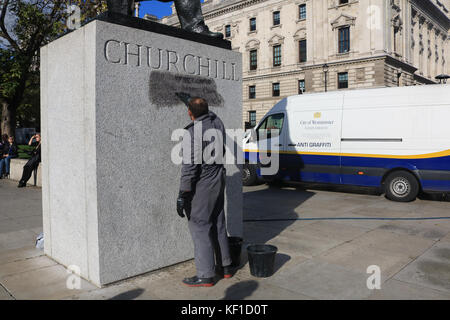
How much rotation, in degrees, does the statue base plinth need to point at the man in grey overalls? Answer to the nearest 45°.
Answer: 0° — it already faces them

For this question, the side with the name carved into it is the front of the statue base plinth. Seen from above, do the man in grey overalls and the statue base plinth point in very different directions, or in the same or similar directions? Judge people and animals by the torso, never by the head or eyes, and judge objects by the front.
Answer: very different directions

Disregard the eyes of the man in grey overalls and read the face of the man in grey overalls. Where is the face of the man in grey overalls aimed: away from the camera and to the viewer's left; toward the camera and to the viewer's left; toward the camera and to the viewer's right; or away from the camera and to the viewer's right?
away from the camera and to the viewer's left

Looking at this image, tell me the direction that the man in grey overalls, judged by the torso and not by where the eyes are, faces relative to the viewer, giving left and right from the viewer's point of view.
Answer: facing away from the viewer and to the left of the viewer

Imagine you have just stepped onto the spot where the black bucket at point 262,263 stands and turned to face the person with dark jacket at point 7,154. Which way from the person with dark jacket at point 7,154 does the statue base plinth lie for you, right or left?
left

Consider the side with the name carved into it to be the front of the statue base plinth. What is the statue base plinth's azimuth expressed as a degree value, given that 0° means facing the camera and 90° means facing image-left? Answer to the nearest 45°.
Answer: approximately 315°

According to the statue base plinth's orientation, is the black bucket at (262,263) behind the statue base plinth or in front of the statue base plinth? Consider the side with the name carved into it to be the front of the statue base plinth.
in front

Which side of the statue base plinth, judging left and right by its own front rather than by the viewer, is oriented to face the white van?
left

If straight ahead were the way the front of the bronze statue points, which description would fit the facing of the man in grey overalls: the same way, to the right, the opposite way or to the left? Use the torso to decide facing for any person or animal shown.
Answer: the opposite way

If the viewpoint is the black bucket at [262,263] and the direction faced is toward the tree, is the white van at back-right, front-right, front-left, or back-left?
front-right
